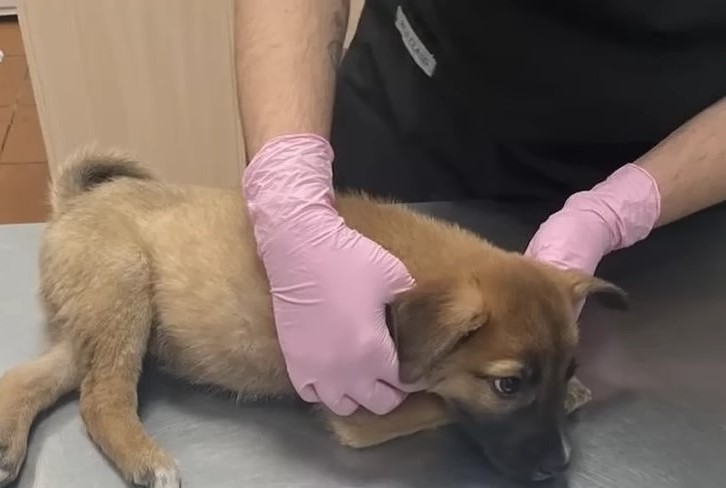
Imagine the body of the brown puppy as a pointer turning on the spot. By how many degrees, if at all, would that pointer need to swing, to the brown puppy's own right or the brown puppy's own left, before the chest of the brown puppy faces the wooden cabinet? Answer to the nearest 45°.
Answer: approximately 90° to the brown puppy's own left

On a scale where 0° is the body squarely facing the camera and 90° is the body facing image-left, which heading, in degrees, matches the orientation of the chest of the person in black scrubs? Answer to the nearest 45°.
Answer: approximately 0°

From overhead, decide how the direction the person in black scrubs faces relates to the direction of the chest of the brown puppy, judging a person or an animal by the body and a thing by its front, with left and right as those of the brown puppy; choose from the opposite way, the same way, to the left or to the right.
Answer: to the right

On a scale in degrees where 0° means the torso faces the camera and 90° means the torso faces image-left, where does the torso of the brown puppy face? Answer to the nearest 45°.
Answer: approximately 270°
